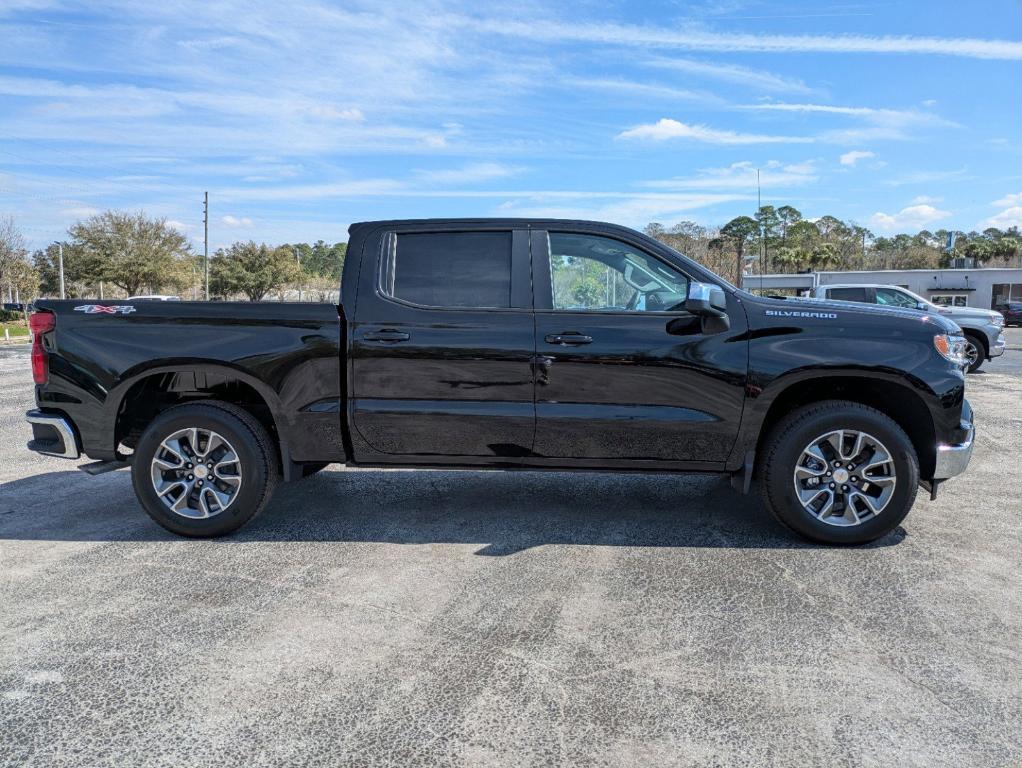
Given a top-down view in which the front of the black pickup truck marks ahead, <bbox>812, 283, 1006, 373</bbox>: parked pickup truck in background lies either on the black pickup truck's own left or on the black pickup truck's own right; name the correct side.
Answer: on the black pickup truck's own left

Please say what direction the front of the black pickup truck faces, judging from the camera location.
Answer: facing to the right of the viewer

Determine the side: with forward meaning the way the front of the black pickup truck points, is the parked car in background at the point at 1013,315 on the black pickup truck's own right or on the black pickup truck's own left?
on the black pickup truck's own left
